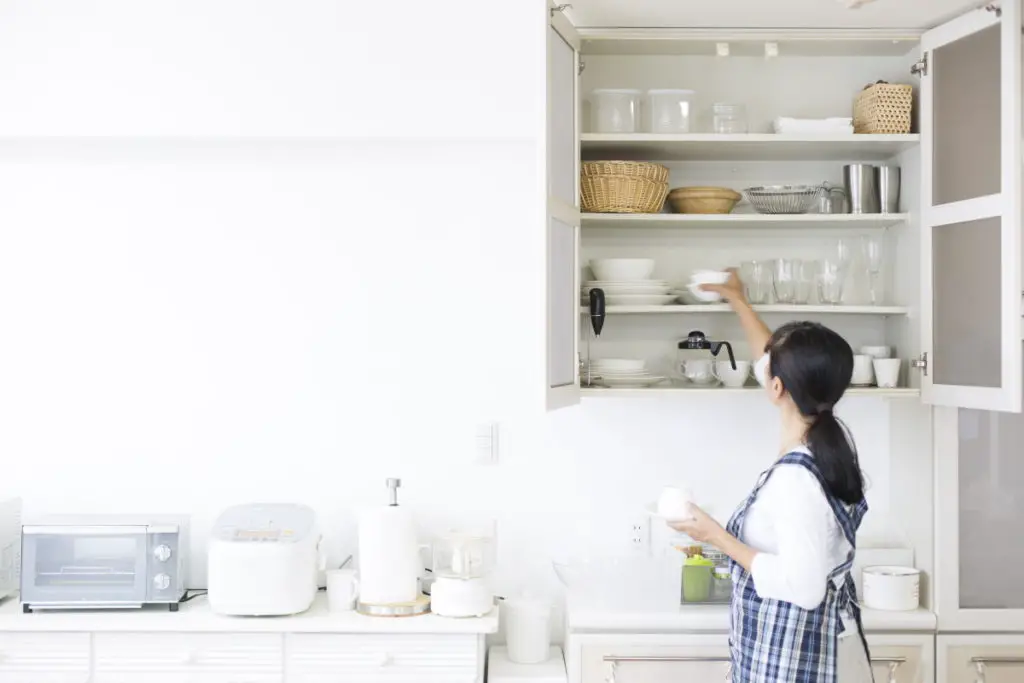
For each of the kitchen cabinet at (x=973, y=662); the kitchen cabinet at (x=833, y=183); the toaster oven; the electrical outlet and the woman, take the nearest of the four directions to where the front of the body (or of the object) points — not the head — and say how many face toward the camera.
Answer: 4

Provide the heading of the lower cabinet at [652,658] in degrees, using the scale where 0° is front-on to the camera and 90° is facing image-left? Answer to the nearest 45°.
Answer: approximately 0°

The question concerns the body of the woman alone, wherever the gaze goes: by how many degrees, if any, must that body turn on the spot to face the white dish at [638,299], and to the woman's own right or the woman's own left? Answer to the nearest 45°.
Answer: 0° — they already face it

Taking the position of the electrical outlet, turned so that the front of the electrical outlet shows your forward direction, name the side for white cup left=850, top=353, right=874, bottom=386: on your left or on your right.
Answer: on your left

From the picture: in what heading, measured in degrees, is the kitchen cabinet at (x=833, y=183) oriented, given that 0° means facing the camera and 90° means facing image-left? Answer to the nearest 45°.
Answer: approximately 0°

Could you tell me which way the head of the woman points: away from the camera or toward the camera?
away from the camera
